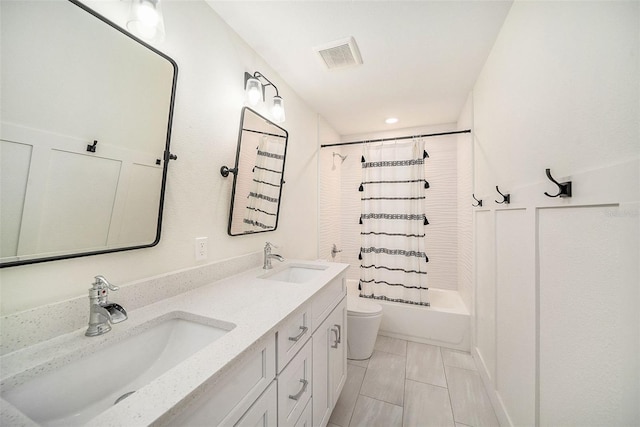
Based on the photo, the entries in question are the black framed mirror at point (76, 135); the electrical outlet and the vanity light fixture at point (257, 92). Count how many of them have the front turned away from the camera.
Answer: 0

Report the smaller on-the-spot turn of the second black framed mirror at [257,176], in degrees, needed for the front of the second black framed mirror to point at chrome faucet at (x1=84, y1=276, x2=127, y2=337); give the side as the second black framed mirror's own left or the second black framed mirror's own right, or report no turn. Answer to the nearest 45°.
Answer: approximately 90° to the second black framed mirror's own right

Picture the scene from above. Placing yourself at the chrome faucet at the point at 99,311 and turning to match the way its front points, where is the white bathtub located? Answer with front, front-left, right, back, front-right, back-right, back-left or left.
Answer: front-left

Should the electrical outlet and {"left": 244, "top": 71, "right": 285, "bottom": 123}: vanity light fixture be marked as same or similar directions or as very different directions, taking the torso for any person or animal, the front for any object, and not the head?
same or similar directions

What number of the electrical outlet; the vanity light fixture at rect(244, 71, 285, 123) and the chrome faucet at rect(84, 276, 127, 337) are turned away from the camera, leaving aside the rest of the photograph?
0

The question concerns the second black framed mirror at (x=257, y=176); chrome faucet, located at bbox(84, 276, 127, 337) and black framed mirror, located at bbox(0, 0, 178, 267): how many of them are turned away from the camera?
0

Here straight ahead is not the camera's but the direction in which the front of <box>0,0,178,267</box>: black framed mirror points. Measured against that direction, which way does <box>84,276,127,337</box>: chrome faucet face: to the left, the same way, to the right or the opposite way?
the same way

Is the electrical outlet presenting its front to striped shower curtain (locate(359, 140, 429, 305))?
no

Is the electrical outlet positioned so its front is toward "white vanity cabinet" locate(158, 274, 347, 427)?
yes

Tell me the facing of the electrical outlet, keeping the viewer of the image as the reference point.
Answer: facing the viewer and to the right of the viewer

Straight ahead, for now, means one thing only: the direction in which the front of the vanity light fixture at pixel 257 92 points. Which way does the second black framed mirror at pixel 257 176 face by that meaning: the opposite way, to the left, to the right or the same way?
the same way

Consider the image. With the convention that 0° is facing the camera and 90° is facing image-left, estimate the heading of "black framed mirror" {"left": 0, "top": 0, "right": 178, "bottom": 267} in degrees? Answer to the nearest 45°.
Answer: approximately 315°

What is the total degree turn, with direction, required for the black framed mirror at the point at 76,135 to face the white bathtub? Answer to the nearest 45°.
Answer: approximately 45° to its left
